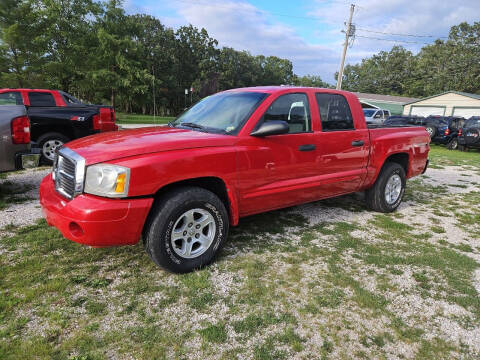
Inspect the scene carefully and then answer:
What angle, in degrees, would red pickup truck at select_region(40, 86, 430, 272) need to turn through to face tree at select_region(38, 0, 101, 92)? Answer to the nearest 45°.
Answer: approximately 90° to its right

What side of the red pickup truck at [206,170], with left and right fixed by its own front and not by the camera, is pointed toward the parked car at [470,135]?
back

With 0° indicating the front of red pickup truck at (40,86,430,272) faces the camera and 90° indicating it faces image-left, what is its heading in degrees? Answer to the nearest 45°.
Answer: approximately 45°

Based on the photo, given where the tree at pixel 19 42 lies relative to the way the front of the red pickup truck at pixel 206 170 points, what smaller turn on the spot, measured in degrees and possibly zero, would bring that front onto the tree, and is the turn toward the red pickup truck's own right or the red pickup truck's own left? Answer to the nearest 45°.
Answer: approximately 90° to the red pickup truck's own right

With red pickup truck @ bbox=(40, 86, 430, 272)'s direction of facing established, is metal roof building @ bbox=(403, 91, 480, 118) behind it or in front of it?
behind

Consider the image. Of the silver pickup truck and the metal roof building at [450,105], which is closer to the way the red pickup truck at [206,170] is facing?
the silver pickup truck

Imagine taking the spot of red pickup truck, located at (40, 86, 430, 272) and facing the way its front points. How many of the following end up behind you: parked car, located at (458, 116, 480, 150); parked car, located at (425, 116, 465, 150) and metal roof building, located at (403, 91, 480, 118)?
3

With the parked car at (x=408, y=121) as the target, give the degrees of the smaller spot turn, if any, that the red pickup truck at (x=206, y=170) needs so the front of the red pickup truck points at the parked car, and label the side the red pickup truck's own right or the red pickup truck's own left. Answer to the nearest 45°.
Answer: approximately 180°

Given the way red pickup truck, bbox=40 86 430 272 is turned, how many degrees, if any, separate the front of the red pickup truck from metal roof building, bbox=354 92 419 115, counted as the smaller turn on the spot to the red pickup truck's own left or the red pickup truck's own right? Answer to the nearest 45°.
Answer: approximately 180°

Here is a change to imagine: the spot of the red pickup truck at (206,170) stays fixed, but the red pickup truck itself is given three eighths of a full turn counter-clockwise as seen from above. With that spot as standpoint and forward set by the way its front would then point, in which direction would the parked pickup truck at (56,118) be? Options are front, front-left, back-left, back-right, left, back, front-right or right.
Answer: back-left

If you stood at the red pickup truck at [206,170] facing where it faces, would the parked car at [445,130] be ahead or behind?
behind
